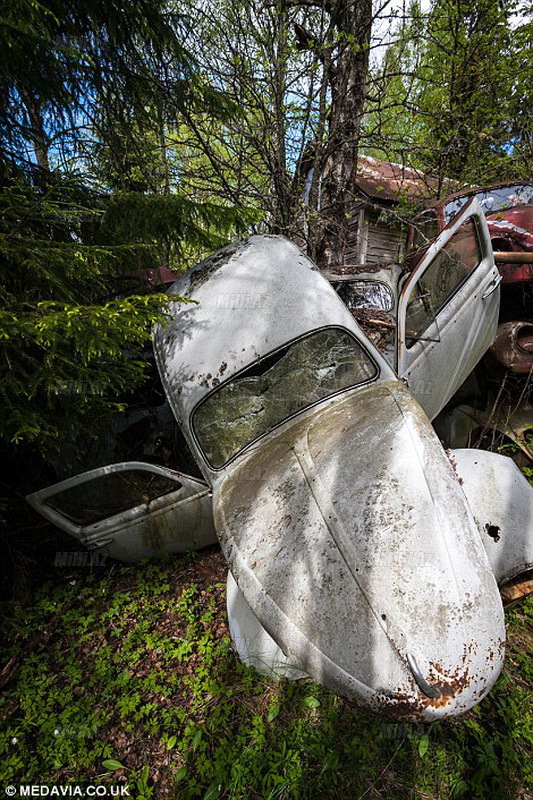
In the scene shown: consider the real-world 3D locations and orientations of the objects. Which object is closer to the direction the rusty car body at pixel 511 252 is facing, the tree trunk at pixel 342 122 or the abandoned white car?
the abandoned white car

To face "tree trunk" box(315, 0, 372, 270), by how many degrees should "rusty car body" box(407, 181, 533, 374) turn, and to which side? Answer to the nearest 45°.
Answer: approximately 135° to its right

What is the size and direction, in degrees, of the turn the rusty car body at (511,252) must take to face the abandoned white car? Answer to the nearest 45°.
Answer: approximately 45° to its right
